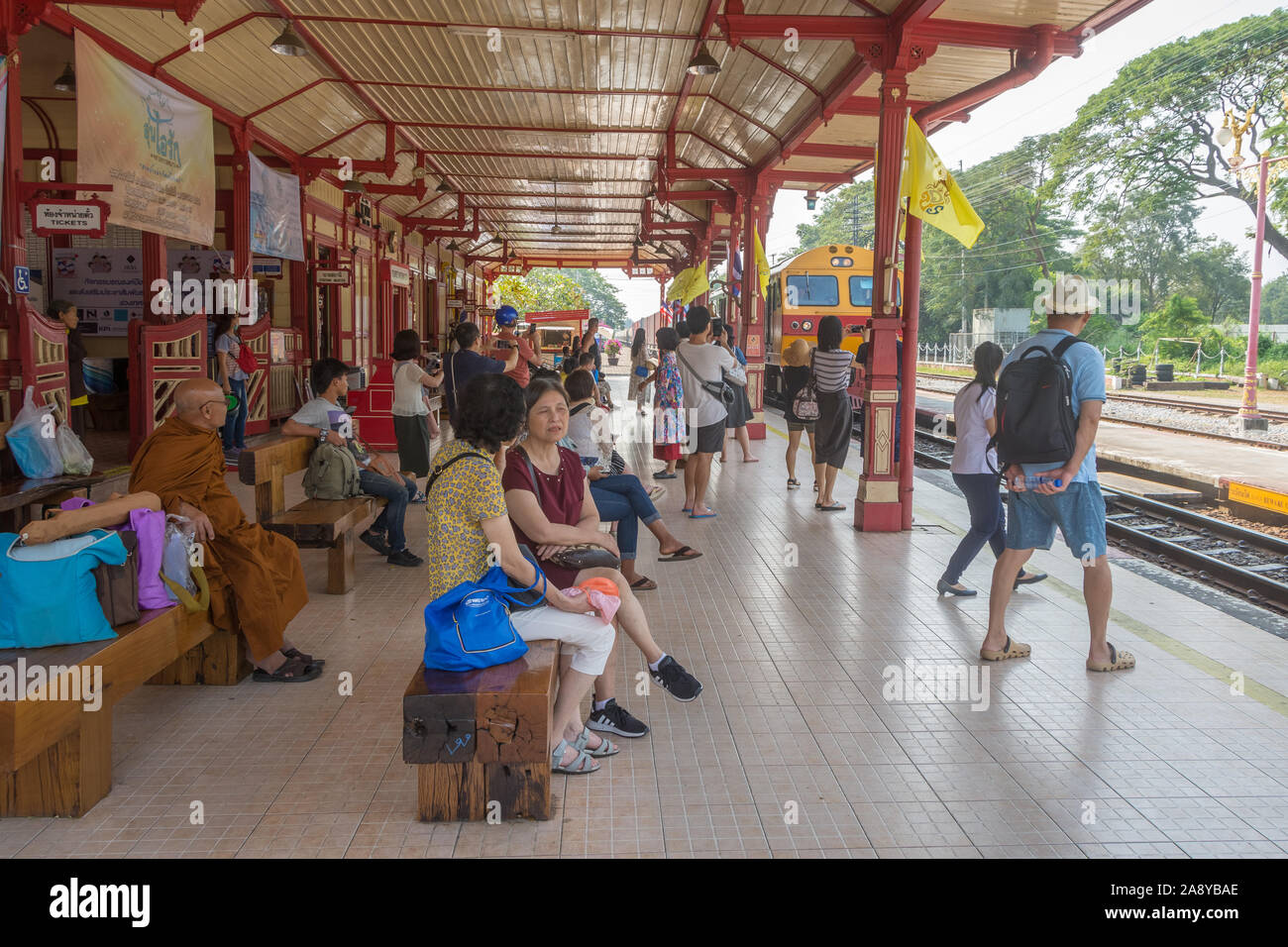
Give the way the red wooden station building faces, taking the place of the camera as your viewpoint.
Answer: facing to the right of the viewer

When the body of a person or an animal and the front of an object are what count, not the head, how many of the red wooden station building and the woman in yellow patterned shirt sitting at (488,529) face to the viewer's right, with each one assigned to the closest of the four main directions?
2

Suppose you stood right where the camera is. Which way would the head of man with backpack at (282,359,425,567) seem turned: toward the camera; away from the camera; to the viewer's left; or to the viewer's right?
to the viewer's right

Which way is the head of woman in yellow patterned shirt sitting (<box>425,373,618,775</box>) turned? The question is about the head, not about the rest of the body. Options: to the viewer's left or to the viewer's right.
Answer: to the viewer's right

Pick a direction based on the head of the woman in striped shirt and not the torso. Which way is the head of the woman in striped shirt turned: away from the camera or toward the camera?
away from the camera

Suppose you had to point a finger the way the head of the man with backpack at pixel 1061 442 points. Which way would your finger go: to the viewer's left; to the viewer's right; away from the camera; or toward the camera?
away from the camera

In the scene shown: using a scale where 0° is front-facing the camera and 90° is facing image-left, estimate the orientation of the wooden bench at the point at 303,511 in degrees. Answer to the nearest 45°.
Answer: approximately 315°

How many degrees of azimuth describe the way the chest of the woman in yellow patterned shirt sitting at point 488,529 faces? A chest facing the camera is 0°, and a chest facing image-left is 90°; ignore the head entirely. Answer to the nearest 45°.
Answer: approximately 270°

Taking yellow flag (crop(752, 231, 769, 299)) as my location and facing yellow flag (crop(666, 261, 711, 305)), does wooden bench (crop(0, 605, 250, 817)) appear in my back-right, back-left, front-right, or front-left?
back-left
